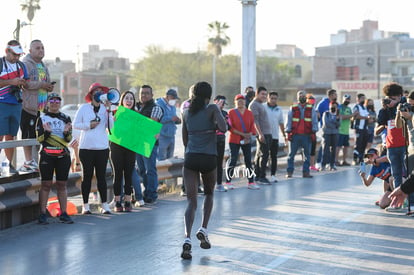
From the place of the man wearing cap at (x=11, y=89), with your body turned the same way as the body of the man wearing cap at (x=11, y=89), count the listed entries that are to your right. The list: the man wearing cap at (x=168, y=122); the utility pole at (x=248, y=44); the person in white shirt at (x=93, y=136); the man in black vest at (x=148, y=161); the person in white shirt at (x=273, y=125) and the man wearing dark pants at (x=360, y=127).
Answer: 0

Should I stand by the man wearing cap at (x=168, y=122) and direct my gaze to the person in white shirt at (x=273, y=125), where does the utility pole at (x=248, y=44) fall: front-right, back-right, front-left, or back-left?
front-left

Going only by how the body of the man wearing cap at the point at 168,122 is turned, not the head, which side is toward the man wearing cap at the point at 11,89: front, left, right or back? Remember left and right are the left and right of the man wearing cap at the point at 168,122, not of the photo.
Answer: right

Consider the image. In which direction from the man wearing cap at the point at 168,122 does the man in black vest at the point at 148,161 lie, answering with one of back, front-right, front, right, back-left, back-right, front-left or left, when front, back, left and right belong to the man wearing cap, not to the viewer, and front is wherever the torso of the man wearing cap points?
front-right

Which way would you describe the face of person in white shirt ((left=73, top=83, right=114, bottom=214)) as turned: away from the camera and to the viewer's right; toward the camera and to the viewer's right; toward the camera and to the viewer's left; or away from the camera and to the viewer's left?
toward the camera and to the viewer's right

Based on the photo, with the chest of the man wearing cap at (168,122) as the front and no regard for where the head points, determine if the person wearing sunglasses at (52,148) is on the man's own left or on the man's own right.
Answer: on the man's own right

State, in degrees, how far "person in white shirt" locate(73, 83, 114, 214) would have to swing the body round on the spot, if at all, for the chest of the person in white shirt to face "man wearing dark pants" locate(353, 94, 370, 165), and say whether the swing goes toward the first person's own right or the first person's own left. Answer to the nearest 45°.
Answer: approximately 135° to the first person's own left

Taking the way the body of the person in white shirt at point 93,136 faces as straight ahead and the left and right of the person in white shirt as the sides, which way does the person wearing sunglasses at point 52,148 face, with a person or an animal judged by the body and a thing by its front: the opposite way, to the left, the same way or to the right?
the same way

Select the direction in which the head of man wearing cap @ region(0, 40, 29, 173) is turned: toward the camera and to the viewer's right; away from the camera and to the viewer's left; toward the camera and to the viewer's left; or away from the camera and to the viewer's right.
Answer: toward the camera and to the viewer's right

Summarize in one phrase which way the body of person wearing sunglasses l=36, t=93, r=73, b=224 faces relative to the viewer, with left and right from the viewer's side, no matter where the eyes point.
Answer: facing the viewer

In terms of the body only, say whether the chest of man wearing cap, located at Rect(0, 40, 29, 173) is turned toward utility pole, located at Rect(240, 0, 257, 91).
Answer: no

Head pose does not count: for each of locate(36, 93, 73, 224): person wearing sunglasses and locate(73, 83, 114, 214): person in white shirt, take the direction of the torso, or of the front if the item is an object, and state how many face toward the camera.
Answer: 2

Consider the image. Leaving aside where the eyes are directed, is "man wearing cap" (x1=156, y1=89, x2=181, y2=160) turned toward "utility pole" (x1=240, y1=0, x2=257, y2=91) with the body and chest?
no

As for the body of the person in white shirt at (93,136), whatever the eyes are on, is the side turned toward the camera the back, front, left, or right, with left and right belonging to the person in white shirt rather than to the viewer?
front

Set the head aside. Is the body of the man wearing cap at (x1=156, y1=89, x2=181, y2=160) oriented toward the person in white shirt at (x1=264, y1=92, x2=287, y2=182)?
no

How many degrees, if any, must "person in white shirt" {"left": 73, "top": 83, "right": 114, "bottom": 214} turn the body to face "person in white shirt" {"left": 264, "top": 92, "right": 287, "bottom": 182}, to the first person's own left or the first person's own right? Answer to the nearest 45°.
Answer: approximately 135° to the first person's own left
